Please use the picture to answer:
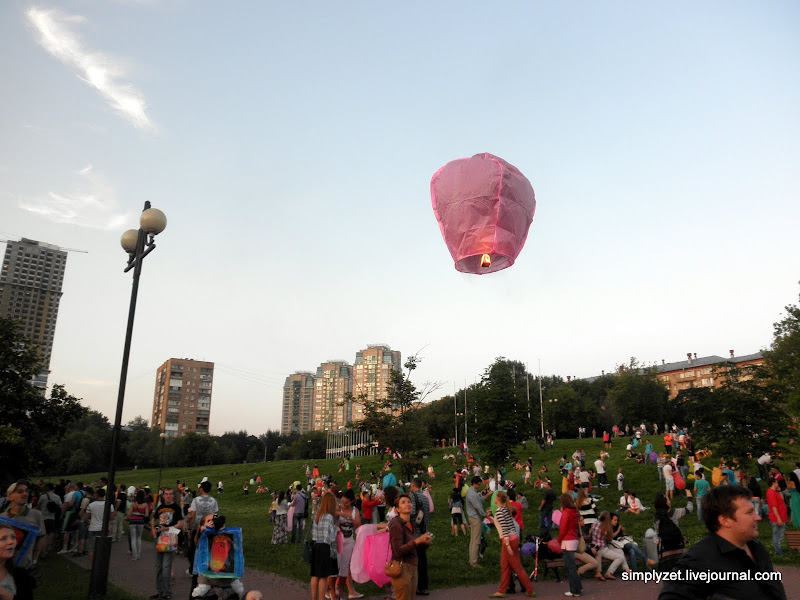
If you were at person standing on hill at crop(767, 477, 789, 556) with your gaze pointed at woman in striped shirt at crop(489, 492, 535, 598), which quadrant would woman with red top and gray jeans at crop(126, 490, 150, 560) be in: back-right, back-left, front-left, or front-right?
front-right

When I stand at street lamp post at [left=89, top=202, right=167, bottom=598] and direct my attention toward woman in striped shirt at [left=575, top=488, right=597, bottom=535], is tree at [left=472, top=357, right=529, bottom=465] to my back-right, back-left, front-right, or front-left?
front-left

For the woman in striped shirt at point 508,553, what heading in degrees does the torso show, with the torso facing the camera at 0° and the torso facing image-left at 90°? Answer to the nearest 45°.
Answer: approximately 90°
